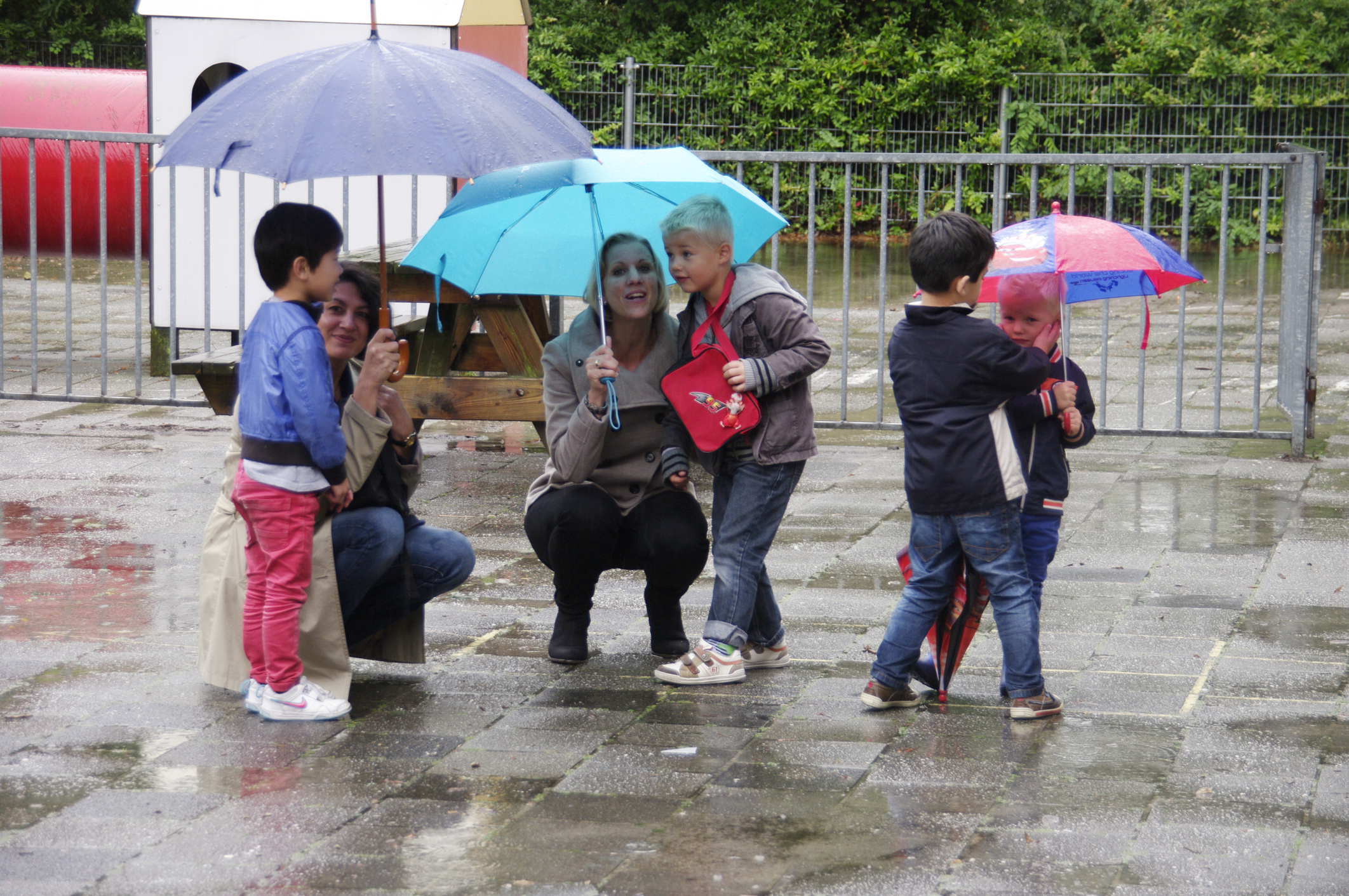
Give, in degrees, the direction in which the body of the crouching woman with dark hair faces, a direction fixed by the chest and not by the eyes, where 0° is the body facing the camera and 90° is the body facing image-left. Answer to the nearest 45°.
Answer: approximately 315°

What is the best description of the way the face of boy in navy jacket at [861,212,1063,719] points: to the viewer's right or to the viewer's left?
to the viewer's right

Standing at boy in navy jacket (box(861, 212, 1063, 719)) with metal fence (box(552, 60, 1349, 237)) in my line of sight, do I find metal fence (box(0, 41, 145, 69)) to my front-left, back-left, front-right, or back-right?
front-left

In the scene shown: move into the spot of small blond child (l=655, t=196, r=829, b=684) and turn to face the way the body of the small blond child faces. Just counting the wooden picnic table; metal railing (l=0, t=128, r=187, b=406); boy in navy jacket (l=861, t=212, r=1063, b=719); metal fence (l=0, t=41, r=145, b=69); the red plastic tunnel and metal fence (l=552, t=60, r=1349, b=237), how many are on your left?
1

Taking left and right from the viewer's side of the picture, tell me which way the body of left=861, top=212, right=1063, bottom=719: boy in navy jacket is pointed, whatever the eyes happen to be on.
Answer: facing away from the viewer and to the right of the viewer

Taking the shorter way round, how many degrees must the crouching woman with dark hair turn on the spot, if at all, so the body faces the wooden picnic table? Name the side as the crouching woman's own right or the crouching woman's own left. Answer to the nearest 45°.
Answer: approximately 135° to the crouching woman's own left

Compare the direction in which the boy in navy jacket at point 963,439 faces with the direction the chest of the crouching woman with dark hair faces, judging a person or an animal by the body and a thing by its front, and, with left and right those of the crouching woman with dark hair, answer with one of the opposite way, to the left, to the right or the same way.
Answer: to the left

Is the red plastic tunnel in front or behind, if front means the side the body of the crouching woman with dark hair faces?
behind

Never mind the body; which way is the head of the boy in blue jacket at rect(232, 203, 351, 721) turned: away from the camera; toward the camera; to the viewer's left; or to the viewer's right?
to the viewer's right

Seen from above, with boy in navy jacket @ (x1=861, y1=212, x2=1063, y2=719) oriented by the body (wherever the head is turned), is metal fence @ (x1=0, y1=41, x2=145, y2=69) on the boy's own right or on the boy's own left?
on the boy's own left

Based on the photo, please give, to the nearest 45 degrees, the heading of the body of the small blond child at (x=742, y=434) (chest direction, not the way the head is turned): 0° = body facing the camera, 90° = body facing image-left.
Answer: approximately 45°

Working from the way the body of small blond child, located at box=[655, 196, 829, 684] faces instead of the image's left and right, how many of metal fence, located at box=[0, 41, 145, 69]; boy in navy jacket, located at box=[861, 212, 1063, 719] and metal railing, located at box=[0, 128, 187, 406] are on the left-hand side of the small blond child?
1

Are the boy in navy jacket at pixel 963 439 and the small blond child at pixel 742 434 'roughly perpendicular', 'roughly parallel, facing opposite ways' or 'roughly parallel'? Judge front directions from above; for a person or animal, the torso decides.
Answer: roughly parallel, facing opposite ways

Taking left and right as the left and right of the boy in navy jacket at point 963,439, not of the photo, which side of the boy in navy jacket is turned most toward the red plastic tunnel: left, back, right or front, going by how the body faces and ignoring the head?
left

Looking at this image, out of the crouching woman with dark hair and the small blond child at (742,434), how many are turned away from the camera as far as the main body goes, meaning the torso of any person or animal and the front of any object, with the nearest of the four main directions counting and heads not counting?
0
